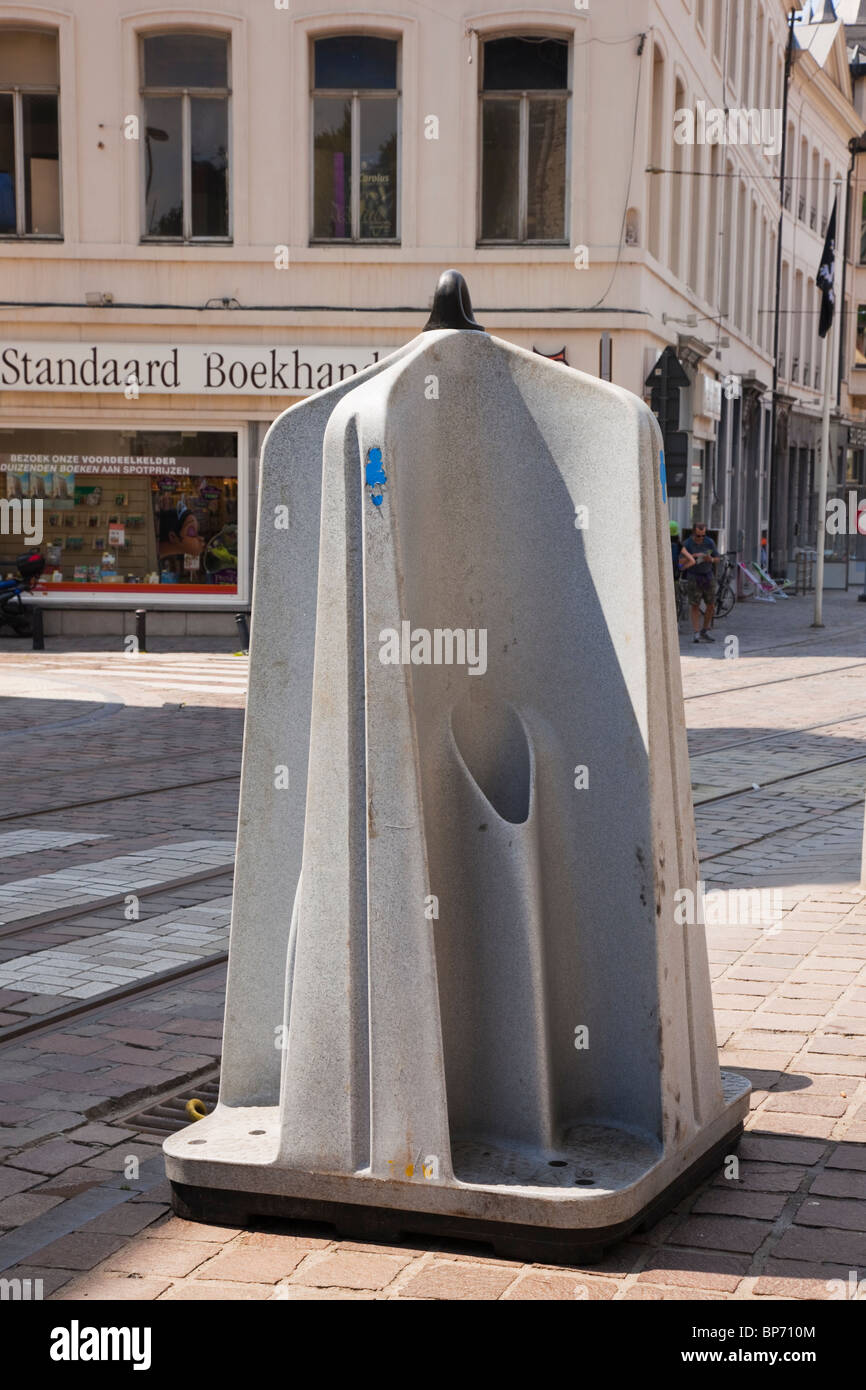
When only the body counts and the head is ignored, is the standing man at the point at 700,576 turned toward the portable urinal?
yes

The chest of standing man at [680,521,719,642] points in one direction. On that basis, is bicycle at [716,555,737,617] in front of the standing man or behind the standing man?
behind

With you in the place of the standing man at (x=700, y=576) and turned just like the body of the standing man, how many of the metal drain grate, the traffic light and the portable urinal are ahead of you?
3

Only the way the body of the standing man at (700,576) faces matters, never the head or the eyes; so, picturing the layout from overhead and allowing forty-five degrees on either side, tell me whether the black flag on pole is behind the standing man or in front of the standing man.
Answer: behind

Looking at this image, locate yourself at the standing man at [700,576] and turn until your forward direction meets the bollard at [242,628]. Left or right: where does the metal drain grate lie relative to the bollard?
left

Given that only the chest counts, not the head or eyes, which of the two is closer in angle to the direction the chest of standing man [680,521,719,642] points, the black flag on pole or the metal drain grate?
the metal drain grate

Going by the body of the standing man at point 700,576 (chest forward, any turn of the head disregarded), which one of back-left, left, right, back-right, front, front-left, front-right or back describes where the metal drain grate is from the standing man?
front

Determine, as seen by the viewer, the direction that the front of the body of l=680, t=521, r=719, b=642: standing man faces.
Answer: toward the camera
